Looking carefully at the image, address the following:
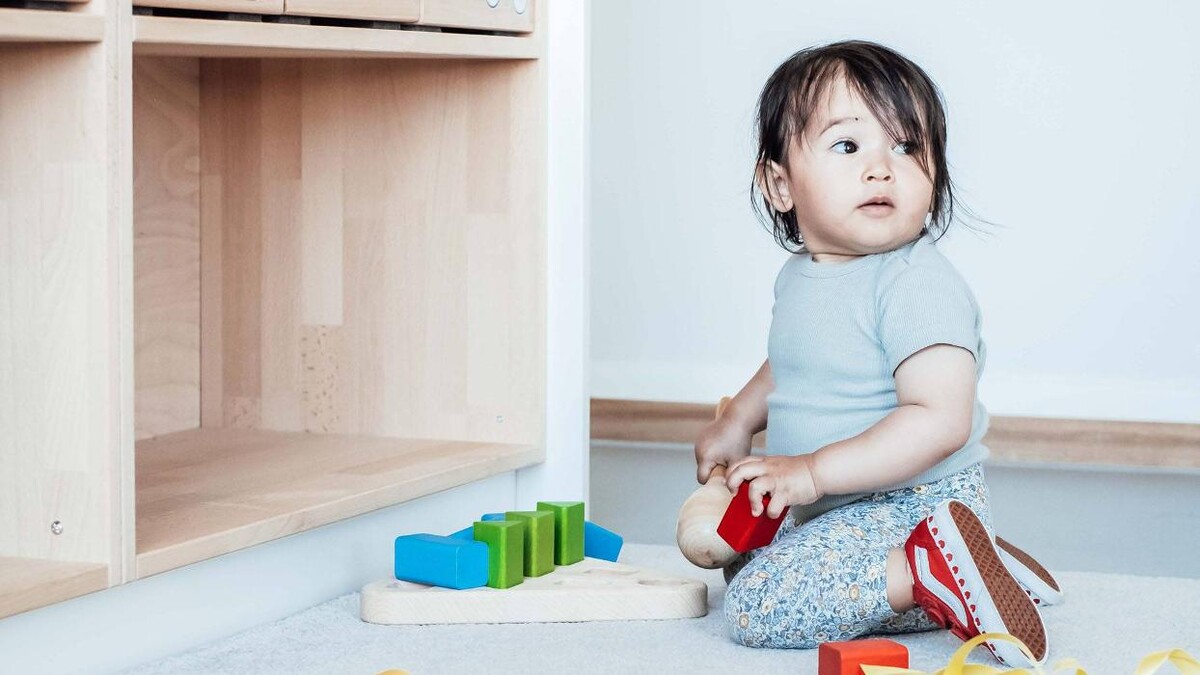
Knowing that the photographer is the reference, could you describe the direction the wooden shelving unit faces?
facing the viewer and to the right of the viewer

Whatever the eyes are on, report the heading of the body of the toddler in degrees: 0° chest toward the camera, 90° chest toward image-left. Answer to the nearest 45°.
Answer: approximately 45°

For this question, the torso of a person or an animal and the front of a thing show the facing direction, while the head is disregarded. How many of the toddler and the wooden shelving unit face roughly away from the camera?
0

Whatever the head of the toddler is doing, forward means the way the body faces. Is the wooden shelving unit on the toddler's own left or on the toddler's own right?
on the toddler's own right
